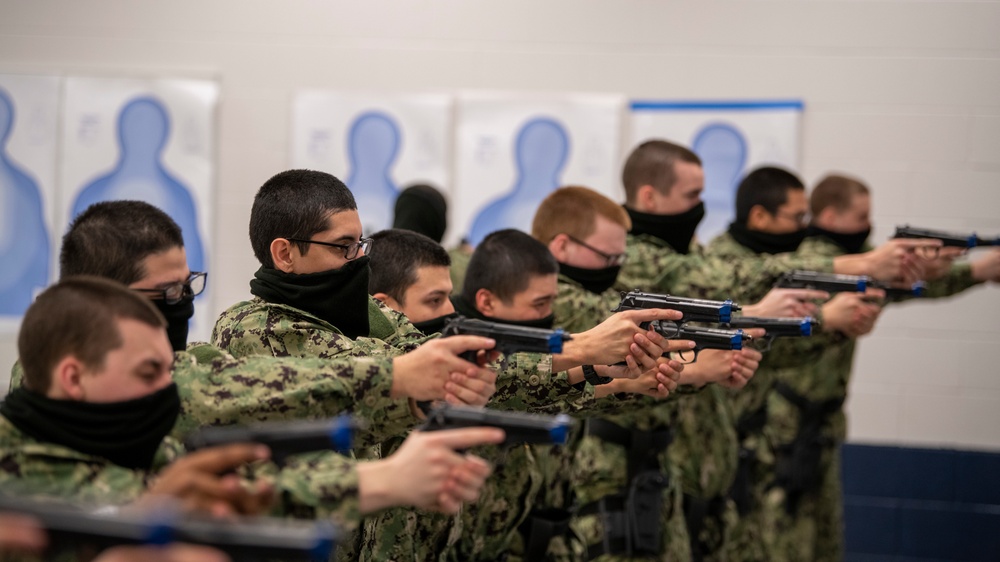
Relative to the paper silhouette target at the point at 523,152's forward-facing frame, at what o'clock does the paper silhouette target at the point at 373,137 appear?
the paper silhouette target at the point at 373,137 is roughly at 3 o'clock from the paper silhouette target at the point at 523,152.

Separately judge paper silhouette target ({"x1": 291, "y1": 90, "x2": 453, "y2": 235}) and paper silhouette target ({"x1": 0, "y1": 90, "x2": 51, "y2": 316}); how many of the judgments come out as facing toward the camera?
2

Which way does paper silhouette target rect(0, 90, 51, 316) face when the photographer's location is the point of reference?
facing the viewer

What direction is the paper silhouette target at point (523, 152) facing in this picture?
toward the camera

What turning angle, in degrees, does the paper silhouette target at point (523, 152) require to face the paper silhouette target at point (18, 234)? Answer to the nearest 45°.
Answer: approximately 90° to its right

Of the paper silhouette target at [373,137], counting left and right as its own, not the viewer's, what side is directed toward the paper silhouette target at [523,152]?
left

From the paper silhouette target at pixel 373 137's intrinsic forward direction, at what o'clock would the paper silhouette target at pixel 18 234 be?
the paper silhouette target at pixel 18 234 is roughly at 3 o'clock from the paper silhouette target at pixel 373 137.

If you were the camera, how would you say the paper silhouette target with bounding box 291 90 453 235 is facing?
facing the viewer

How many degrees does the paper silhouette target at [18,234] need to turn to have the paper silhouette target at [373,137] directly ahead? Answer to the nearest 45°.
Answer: approximately 90° to its left

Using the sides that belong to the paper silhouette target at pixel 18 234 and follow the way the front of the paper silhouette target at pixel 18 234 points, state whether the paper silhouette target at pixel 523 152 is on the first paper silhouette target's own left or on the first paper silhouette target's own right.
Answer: on the first paper silhouette target's own left
